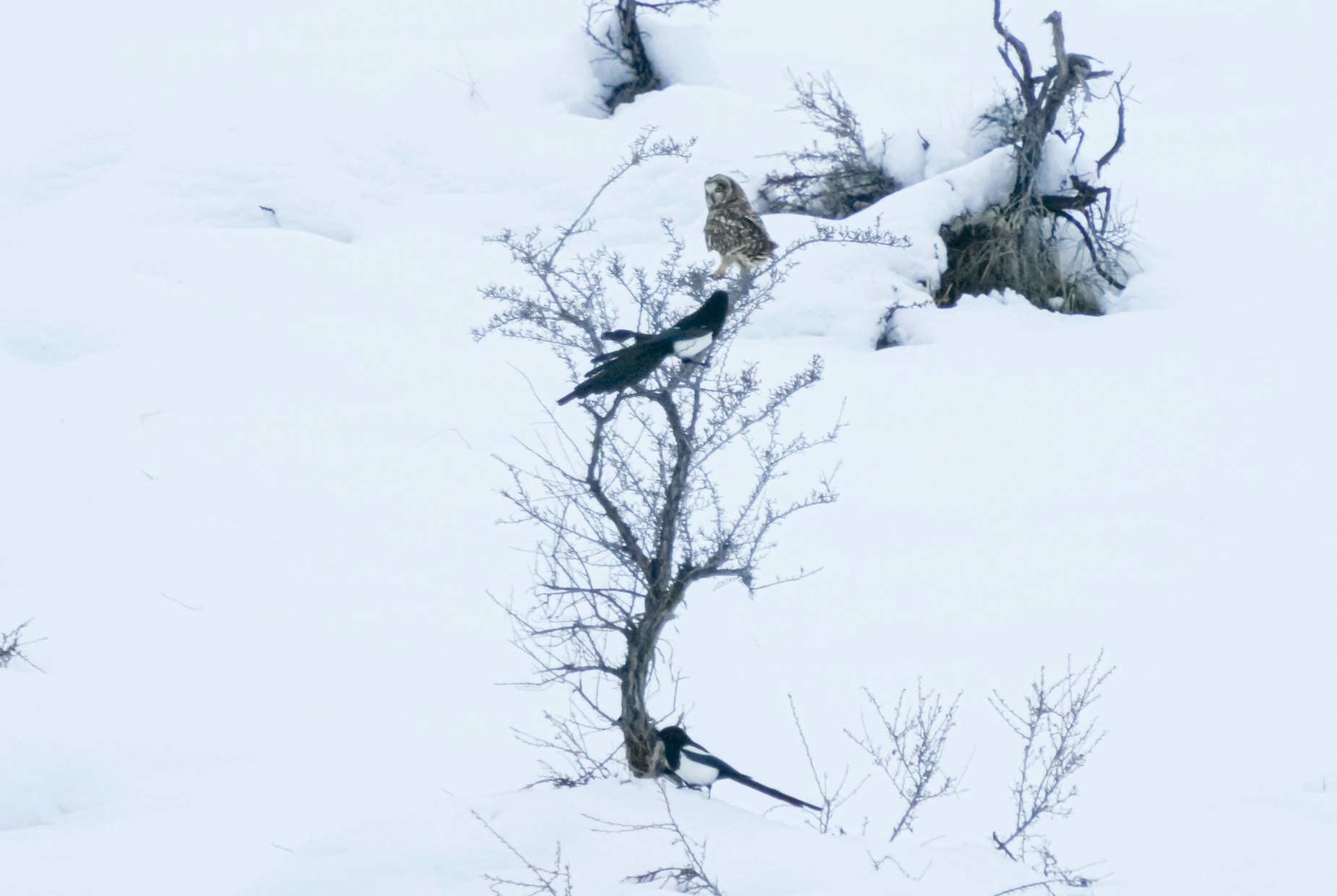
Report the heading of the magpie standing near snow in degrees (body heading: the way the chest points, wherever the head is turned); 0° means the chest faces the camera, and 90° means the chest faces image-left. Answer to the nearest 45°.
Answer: approximately 90°

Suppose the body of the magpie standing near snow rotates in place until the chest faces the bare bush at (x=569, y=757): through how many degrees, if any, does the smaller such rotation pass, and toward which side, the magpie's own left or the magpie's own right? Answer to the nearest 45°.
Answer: approximately 45° to the magpie's own right

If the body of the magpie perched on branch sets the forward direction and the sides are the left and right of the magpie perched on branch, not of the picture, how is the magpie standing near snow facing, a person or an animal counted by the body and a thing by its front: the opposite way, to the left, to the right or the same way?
the opposite way

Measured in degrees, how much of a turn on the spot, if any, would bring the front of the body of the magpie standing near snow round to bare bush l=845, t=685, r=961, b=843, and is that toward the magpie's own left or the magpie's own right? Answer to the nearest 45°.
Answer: approximately 135° to the magpie's own right

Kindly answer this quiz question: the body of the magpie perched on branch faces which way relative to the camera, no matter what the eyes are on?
to the viewer's right

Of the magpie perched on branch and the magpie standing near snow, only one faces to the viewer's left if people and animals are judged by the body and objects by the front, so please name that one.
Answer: the magpie standing near snow

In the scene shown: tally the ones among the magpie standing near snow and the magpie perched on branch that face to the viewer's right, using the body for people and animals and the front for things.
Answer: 1

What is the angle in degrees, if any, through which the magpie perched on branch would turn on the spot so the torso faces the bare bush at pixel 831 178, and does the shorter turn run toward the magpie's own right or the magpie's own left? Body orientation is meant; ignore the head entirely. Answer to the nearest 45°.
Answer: approximately 90° to the magpie's own left

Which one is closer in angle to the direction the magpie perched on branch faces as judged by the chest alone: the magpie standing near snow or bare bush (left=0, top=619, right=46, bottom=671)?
the magpie standing near snow
